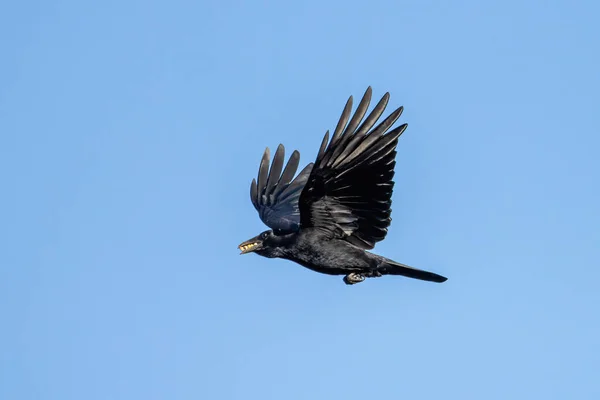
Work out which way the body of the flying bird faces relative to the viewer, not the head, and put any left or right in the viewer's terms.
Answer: facing to the left of the viewer
